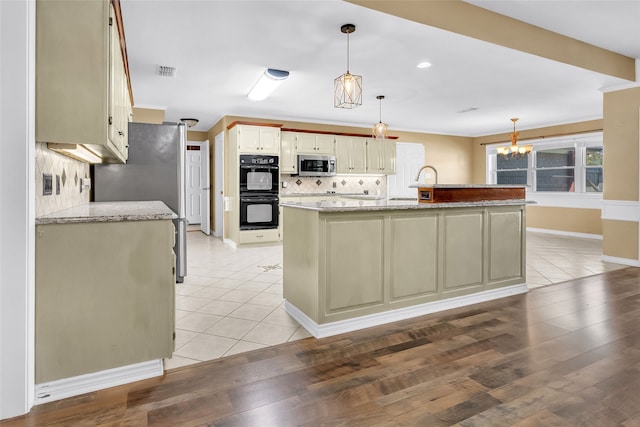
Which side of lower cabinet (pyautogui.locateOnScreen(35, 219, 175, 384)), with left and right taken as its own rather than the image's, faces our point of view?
right

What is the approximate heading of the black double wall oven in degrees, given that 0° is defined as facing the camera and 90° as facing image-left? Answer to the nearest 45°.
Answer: approximately 0°

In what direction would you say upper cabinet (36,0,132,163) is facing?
to the viewer's right

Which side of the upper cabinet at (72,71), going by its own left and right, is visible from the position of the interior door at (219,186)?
left

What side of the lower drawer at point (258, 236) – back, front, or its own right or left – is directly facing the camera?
front

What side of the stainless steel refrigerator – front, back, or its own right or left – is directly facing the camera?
right
